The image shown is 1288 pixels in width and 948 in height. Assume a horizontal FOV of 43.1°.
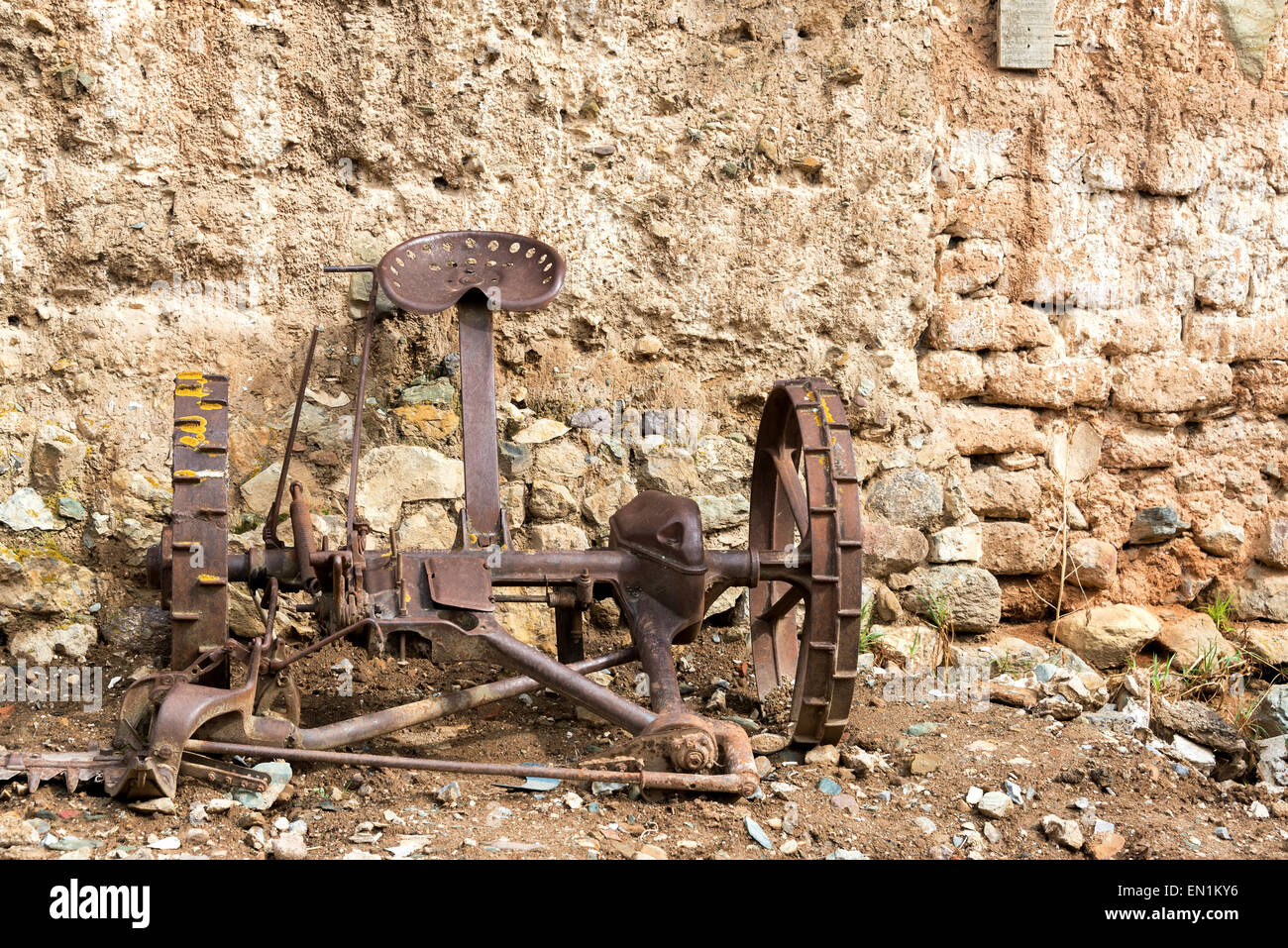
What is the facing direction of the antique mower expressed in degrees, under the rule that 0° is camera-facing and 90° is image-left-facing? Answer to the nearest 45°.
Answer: approximately 0°

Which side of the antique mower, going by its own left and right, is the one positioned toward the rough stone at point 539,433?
back

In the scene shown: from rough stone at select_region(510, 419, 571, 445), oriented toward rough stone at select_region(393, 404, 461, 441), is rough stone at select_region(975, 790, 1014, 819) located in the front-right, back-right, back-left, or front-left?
back-left

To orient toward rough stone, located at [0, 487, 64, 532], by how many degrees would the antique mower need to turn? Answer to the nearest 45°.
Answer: approximately 135° to its right

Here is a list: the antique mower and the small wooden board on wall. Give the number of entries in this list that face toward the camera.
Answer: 2

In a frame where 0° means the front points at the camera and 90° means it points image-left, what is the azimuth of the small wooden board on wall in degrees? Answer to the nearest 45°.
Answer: approximately 0°

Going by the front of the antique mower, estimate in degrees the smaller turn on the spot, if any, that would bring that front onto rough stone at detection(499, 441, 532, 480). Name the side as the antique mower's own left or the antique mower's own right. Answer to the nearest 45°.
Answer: approximately 180°
